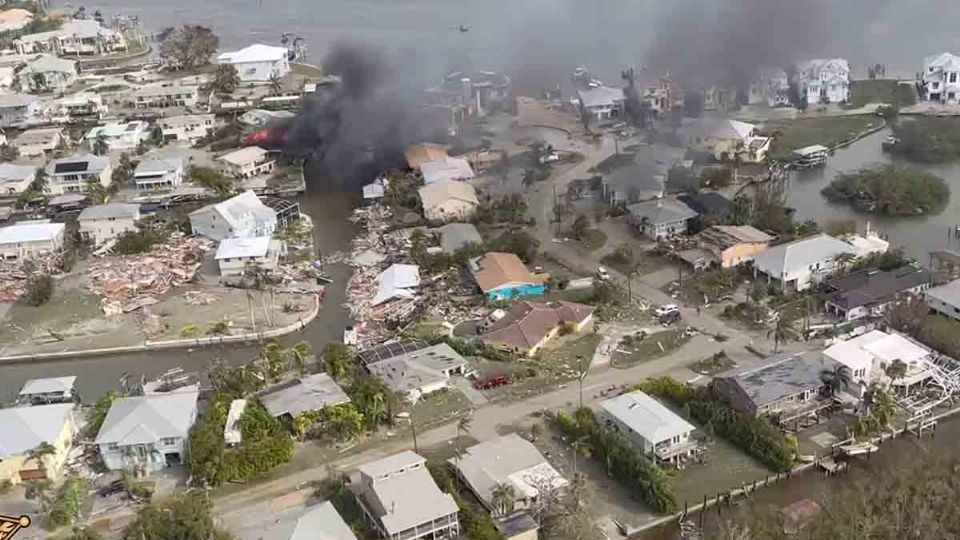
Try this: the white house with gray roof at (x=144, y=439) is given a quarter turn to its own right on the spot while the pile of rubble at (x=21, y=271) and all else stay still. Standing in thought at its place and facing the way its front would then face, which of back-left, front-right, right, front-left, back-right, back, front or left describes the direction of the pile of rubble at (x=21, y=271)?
right

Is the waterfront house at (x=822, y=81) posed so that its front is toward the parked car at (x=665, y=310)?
yes

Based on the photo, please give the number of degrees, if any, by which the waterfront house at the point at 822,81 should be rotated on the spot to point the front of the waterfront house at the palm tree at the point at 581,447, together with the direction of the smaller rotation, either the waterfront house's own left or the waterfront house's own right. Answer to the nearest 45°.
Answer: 0° — it already faces it

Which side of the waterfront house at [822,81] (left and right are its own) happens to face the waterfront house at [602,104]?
right

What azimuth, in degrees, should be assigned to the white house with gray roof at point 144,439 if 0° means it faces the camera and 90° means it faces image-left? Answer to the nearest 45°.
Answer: approximately 0°

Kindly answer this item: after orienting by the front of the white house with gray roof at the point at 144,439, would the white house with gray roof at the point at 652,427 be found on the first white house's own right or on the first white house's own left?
on the first white house's own left

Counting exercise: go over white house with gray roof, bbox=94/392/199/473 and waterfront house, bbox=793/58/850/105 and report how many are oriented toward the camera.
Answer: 2

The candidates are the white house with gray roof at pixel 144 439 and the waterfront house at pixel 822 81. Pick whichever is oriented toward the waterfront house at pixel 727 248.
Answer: the waterfront house at pixel 822 81

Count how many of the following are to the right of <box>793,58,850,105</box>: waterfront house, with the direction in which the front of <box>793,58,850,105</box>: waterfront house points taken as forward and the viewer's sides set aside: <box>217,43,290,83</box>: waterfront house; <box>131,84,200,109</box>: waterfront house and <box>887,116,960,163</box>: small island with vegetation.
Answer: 2

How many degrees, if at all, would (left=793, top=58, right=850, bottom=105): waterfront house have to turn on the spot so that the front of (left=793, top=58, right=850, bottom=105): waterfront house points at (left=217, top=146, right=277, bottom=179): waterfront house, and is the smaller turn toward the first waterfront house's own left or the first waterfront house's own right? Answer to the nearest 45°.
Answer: approximately 45° to the first waterfront house's own right
